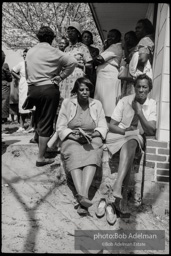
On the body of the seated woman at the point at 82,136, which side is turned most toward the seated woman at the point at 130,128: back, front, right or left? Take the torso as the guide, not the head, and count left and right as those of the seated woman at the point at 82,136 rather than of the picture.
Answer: left

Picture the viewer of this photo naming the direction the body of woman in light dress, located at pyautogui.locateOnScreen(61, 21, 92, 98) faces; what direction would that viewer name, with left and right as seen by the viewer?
facing the viewer and to the left of the viewer

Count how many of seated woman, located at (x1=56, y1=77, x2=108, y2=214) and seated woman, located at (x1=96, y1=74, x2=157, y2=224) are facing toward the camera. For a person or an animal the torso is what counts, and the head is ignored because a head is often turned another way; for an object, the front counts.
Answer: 2

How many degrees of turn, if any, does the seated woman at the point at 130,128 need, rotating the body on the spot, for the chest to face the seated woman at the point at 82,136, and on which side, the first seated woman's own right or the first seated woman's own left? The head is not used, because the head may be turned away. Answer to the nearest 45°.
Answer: approximately 90° to the first seated woman's own right

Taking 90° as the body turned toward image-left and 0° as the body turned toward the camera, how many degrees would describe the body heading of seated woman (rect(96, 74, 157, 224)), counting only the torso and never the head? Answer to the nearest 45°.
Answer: approximately 0°

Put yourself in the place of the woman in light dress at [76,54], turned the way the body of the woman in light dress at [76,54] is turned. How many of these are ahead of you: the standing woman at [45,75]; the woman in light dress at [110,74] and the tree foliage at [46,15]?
1

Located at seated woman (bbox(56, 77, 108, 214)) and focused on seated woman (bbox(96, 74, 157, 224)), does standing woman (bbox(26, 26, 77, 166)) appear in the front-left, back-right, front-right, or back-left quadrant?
back-left

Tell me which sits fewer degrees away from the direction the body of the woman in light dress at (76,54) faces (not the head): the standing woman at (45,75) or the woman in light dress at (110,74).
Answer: the standing woman

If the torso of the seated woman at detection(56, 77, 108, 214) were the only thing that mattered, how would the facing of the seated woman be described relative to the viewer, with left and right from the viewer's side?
facing the viewer

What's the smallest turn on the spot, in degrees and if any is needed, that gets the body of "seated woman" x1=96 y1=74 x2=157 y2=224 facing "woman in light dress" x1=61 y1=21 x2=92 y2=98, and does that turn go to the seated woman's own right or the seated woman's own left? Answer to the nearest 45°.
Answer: approximately 135° to the seated woman's own right
